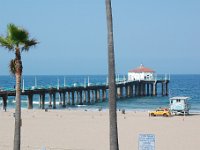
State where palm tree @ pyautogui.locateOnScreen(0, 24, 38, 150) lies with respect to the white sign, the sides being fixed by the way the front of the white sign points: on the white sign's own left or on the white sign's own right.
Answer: on the white sign's own right

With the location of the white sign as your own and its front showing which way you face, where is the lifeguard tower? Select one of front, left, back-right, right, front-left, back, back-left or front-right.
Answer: back

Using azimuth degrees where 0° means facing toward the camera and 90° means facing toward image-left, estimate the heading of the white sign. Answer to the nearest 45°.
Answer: approximately 0°
